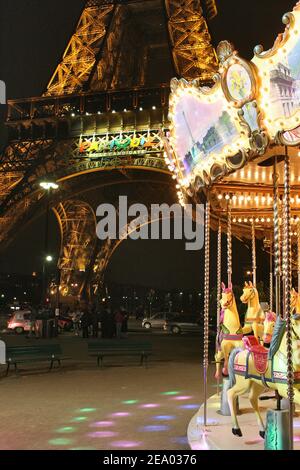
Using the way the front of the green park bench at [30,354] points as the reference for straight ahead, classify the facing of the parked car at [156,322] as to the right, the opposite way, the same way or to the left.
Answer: to the right

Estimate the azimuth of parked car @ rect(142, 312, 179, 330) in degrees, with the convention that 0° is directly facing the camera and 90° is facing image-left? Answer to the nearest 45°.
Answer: approximately 90°

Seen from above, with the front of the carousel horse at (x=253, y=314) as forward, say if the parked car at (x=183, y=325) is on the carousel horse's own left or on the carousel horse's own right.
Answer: on the carousel horse's own right
